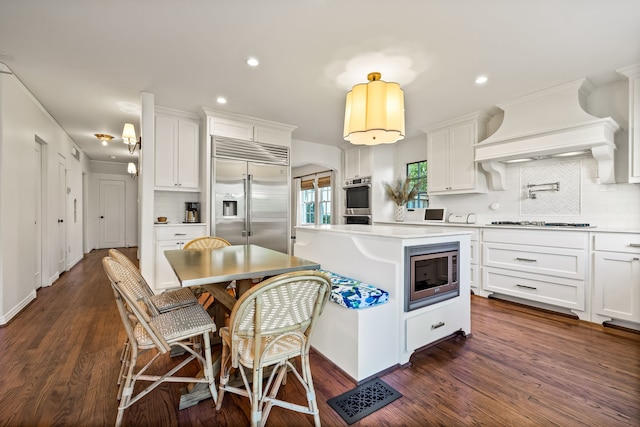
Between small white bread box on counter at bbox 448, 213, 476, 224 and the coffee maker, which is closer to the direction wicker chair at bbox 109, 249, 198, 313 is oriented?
the small white bread box on counter

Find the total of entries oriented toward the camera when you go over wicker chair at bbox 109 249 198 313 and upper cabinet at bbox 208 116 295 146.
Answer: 1

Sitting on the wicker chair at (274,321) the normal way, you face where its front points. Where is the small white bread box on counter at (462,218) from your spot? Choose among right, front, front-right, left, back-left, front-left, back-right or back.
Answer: right

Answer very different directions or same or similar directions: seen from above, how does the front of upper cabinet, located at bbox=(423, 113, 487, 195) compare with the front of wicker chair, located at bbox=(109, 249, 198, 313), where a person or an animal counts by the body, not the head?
very different directions

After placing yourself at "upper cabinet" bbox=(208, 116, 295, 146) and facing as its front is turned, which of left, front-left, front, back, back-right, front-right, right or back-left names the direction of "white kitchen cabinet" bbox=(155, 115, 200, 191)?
right

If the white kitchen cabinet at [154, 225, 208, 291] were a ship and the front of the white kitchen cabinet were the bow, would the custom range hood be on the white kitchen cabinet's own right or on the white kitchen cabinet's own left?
on the white kitchen cabinet's own left

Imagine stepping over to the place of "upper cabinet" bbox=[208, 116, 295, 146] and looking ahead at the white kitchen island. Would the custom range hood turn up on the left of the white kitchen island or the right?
left

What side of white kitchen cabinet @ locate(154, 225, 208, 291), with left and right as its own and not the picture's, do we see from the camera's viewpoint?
front

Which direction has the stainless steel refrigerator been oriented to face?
toward the camera

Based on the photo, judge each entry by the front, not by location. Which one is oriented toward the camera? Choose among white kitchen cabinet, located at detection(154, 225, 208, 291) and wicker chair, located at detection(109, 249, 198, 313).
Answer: the white kitchen cabinet

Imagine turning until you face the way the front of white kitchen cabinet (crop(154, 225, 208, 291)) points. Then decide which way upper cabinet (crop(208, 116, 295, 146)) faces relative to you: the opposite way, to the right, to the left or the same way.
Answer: the same way

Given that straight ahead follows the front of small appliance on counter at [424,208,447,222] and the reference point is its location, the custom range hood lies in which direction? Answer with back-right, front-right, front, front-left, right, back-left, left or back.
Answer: left

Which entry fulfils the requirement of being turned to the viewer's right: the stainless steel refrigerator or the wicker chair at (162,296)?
the wicker chair

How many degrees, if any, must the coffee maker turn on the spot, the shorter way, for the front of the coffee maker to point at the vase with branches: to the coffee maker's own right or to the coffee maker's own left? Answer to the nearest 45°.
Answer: approximately 90° to the coffee maker's own left

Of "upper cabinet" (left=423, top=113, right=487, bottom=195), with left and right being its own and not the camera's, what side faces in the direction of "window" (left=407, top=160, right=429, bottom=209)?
right

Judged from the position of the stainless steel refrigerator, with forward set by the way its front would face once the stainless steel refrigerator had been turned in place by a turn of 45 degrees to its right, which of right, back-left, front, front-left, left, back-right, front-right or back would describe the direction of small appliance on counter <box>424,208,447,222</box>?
back-left

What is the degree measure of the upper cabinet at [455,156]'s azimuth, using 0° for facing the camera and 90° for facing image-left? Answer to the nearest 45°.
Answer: approximately 45°

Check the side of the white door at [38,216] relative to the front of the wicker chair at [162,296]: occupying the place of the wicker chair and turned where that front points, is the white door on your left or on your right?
on your left

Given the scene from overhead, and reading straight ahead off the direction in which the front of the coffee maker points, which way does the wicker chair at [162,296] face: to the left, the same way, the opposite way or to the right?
to the left
